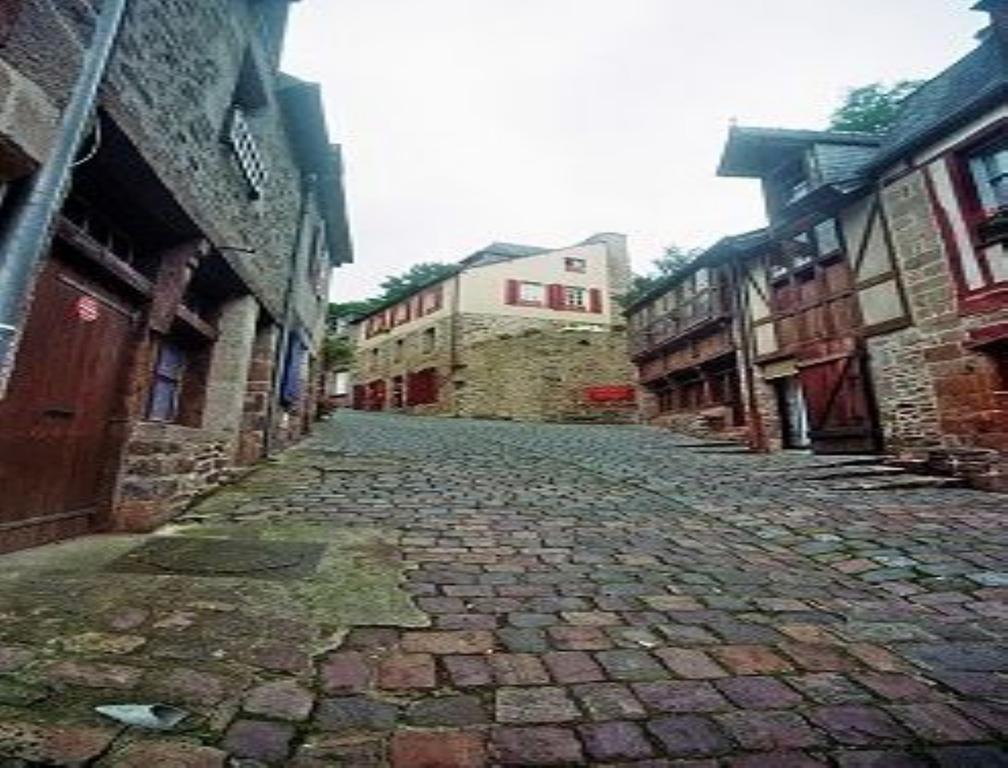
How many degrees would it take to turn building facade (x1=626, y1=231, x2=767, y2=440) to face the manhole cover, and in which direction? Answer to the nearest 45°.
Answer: approximately 45° to its left

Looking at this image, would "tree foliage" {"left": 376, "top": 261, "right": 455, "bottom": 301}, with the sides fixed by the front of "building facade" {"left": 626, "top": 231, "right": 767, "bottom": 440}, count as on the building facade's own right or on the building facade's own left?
on the building facade's own right

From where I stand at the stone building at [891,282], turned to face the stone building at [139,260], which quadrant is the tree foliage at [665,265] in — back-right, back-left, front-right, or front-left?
back-right

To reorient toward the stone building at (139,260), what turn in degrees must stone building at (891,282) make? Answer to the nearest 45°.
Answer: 0° — it already faces it
